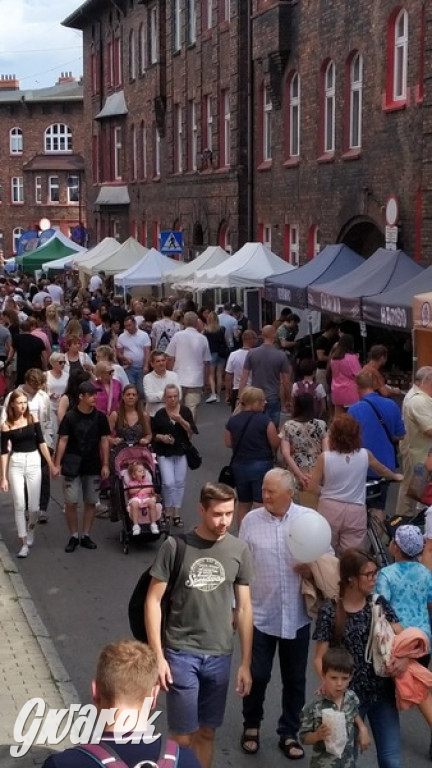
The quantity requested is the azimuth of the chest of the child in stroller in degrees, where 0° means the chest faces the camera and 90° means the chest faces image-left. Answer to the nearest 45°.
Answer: approximately 0°

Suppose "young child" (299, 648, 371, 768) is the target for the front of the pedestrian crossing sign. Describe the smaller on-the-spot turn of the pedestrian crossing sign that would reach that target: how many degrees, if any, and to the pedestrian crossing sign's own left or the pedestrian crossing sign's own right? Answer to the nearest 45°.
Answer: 0° — it already faces them

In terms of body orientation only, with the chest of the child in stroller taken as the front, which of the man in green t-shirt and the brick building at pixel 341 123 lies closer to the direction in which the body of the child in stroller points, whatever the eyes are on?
the man in green t-shirt

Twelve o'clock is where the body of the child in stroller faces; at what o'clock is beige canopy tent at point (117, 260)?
The beige canopy tent is roughly at 6 o'clock from the child in stroller.

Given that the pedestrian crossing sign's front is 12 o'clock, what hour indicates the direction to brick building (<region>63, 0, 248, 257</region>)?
The brick building is roughly at 6 o'clock from the pedestrian crossing sign.

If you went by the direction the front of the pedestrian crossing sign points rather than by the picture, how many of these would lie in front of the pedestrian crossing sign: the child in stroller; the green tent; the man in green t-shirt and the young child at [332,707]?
3

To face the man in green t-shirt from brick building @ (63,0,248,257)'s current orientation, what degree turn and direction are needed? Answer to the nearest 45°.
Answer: approximately 45° to its left

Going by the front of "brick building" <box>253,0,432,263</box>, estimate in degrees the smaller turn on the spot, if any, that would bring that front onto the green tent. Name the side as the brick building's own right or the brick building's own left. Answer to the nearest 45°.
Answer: approximately 90° to the brick building's own right

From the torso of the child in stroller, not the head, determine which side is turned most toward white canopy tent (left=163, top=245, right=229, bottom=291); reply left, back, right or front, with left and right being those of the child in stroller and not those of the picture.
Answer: back

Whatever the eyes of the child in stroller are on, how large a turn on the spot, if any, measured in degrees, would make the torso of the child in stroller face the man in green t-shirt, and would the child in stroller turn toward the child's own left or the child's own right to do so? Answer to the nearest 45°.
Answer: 0° — they already face them

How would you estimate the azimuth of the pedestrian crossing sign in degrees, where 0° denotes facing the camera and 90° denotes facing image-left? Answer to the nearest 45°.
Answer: approximately 0°
